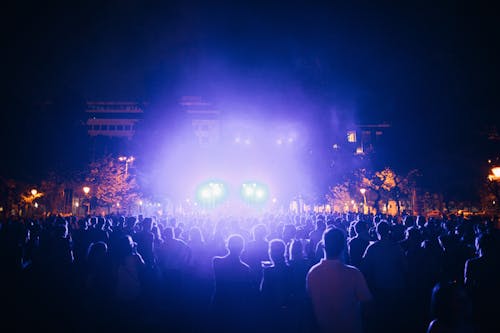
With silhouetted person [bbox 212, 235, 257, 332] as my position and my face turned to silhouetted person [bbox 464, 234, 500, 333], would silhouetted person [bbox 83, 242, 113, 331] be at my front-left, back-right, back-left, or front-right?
back-left

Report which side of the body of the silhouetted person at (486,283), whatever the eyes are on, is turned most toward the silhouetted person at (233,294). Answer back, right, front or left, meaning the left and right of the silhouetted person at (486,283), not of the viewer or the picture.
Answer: left

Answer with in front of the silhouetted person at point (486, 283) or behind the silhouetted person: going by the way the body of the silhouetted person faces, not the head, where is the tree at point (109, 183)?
in front

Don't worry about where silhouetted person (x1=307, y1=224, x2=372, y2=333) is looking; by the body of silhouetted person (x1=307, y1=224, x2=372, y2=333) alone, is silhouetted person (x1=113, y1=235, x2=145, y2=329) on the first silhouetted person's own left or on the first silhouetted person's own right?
on the first silhouetted person's own left

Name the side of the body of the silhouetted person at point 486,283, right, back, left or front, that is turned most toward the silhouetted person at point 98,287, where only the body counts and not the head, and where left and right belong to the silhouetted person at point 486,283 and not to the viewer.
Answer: left

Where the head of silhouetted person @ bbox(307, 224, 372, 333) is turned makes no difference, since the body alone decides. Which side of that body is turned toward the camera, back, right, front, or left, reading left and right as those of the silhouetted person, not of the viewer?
back

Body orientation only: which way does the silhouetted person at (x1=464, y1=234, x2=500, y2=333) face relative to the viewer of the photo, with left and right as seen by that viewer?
facing away from the viewer and to the left of the viewer

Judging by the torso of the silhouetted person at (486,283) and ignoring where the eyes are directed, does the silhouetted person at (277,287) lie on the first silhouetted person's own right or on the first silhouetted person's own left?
on the first silhouetted person's own left

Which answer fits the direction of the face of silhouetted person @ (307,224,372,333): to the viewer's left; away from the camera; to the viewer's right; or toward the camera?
away from the camera

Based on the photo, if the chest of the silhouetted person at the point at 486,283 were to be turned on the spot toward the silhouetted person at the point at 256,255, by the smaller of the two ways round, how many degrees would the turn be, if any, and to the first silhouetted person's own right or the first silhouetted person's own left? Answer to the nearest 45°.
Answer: approximately 45° to the first silhouetted person's own left

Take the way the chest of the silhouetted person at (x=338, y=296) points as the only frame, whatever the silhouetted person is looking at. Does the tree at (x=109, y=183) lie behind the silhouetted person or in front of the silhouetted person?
in front

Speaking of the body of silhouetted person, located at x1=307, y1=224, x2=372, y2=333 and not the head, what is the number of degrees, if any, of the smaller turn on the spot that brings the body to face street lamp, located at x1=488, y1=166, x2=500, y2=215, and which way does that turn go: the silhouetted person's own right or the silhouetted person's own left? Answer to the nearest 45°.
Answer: approximately 45° to the silhouetted person's own right
